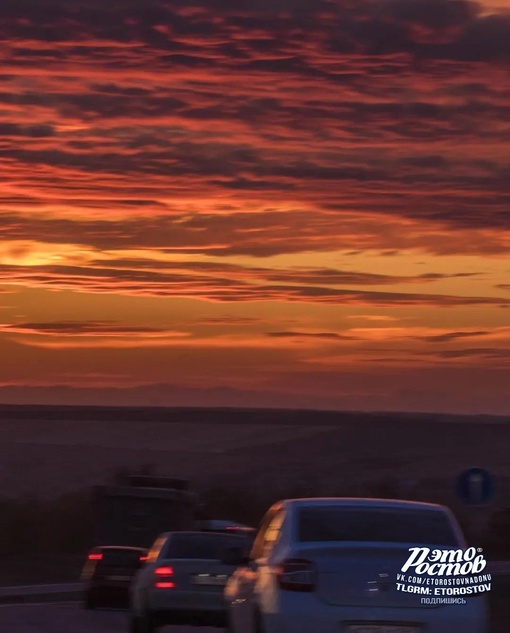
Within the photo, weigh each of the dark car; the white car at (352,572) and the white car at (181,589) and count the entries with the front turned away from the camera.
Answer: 3

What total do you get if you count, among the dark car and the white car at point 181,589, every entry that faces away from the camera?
2

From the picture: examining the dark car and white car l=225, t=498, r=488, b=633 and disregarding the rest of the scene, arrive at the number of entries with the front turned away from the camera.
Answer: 2

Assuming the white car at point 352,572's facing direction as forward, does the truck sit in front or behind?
in front

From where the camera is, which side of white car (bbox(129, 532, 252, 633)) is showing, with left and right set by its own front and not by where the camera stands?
back

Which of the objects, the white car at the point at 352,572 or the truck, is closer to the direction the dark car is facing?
the truck

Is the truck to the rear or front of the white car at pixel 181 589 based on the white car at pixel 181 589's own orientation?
to the front

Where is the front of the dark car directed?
away from the camera

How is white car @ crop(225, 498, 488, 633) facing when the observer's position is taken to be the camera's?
facing away from the viewer

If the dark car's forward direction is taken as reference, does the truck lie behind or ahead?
ahead
